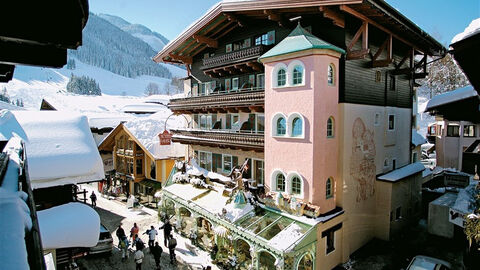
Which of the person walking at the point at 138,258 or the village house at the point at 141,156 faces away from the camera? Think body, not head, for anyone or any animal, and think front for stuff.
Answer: the person walking

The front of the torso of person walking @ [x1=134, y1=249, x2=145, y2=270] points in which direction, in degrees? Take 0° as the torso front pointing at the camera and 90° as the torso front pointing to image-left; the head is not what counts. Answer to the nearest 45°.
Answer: approximately 180°

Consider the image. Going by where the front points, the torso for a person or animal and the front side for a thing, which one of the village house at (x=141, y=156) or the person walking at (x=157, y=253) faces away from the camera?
the person walking

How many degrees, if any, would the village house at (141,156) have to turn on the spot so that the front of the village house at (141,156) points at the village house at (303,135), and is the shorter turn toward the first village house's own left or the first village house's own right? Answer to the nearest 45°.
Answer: approximately 90° to the first village house's own left

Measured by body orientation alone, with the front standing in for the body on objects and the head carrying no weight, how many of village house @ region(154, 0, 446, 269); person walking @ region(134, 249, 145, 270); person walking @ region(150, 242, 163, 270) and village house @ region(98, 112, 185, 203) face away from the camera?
2

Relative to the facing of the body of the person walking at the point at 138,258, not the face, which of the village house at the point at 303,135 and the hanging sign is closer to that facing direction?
the hanging sign

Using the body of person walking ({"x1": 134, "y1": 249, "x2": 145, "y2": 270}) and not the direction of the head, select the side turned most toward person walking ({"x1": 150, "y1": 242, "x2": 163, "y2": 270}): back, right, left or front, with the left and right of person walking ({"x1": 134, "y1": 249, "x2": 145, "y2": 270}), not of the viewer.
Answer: right

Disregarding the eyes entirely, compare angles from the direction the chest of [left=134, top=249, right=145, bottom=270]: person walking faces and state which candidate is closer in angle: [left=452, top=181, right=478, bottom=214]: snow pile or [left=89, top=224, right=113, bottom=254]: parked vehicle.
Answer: the parked vehicle

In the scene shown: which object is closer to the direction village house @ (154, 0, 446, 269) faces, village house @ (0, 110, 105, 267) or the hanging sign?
the village house

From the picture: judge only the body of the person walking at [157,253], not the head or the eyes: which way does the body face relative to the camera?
away from the camera

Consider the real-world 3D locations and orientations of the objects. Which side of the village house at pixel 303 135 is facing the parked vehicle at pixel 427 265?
left
